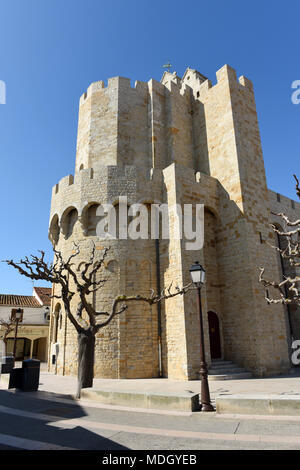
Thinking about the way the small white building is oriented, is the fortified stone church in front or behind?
in front

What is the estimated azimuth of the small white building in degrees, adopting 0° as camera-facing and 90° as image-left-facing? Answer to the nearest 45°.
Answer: approximately 0°

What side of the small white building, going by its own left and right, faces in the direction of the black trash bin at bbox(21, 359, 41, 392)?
front
